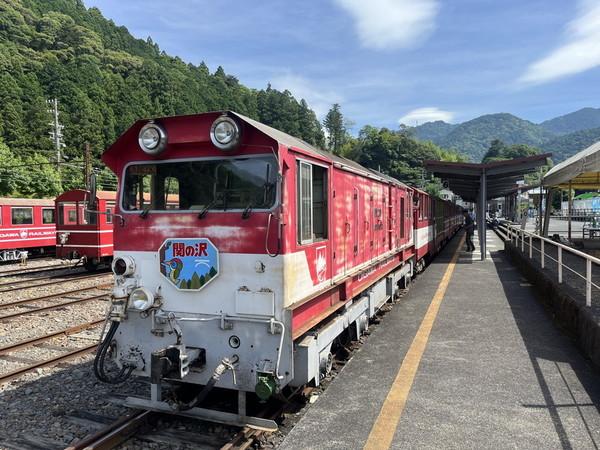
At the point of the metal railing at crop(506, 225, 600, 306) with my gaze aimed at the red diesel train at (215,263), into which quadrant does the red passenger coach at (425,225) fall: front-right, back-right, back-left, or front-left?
back-right

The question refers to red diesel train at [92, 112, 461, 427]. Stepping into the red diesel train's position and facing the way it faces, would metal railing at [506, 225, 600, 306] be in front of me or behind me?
behind

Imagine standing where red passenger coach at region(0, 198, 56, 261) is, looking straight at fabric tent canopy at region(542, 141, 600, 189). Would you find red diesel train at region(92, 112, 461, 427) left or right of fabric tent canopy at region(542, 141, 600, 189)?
right

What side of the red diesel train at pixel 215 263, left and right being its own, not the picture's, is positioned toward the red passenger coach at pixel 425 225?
back

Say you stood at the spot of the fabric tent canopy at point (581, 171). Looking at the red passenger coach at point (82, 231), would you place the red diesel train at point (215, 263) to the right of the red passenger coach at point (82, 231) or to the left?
left

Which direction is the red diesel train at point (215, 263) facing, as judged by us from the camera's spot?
facing the viewer and to the left of the viewer

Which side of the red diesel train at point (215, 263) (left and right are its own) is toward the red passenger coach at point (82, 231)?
right

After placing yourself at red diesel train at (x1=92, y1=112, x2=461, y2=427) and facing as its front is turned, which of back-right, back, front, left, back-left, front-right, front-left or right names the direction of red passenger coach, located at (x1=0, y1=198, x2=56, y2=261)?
right

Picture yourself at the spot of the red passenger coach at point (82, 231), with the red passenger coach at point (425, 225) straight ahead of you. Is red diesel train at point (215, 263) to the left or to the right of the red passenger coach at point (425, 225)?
right

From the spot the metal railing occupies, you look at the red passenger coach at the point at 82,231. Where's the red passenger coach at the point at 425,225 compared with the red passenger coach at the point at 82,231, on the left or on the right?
right

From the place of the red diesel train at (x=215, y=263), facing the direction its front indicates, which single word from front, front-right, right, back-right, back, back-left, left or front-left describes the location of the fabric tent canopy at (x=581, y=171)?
back
